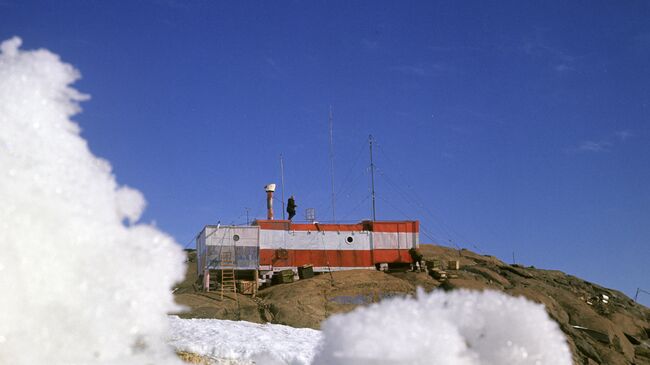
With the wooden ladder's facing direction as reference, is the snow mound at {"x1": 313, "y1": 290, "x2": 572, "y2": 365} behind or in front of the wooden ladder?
in front

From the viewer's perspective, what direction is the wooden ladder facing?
toward the camera

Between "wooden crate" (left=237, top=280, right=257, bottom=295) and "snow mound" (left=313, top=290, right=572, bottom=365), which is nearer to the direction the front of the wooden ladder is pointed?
the snow mound

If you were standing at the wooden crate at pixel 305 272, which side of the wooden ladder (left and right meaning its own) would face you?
left

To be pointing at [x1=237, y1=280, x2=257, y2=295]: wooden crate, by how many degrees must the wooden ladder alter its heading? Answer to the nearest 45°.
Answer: approximately 45° to its left

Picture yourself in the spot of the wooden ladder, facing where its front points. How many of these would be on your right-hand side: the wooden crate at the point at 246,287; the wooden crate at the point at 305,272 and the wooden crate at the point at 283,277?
0

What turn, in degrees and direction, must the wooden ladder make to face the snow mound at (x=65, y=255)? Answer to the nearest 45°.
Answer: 0° — it already faces it

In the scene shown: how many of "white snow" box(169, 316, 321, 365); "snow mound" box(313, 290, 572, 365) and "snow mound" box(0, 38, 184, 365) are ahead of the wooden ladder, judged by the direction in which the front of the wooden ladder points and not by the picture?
3

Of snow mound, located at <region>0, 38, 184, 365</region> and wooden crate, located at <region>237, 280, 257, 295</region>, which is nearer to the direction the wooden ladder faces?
the snow mound

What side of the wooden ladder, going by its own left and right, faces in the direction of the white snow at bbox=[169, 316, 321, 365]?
front

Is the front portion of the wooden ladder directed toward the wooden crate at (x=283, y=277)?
no
